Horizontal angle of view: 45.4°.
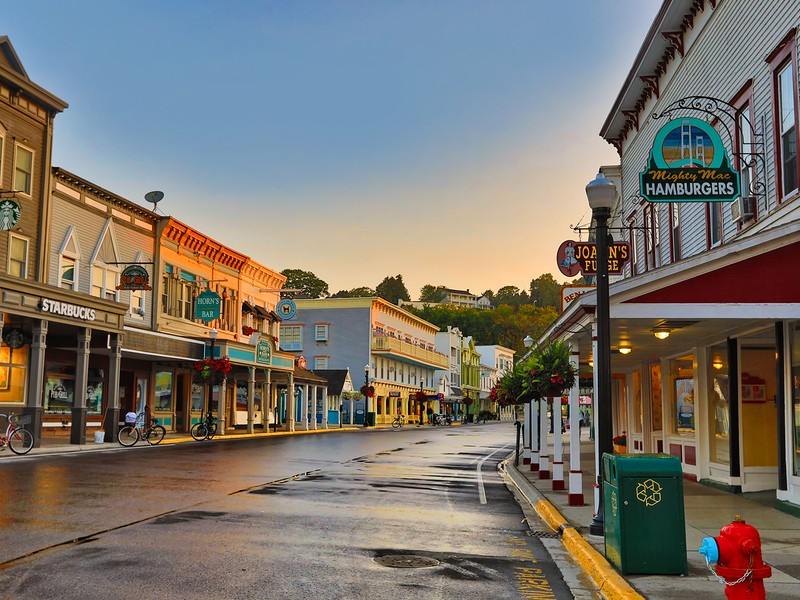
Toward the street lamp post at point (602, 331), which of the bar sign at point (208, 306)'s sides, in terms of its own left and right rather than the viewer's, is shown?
front

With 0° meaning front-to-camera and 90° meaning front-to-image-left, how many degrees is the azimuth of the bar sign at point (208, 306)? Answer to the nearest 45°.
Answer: approximately 0°

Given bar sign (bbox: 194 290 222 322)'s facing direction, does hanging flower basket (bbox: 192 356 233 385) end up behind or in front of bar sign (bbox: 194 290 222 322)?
in front
